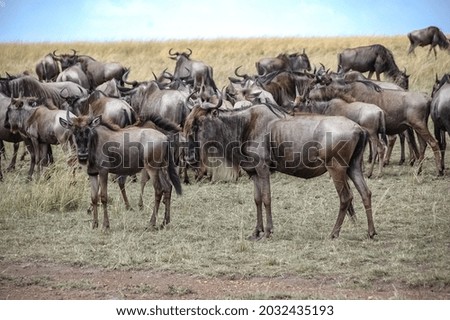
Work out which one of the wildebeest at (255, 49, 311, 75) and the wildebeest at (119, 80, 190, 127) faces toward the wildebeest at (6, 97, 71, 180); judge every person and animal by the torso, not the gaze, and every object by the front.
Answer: the wildebeest at (119, 80, 190, 127)

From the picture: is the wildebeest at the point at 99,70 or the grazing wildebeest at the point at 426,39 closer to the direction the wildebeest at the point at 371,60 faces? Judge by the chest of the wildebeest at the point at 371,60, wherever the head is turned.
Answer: the grazing wildebeest

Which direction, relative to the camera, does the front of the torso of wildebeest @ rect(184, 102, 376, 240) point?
to the viewer's left

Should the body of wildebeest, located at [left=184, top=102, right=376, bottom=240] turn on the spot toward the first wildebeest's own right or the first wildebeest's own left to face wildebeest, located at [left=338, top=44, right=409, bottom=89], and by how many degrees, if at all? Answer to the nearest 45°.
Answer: approximately 90° to the first wildebeest's own right

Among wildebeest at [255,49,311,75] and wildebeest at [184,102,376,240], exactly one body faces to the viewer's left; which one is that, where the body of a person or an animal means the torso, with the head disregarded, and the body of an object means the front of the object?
wildebeest at [184,102,376,240]

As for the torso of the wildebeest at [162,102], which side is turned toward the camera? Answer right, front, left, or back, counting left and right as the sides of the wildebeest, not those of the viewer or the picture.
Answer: left

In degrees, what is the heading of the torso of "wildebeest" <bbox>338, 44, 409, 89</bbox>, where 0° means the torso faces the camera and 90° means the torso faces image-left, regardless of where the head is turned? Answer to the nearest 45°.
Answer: approximately 270°

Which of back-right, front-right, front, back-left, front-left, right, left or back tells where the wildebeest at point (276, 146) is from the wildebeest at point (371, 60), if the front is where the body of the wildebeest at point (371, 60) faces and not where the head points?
right

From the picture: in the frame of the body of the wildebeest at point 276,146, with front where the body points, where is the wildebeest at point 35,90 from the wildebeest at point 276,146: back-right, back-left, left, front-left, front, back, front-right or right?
front-right

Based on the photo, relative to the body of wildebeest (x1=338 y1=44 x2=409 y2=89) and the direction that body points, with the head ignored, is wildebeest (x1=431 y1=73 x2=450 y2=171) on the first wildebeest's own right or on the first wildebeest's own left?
on the first wildebeest's own right

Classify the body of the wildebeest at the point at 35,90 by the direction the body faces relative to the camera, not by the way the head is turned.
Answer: to the viewer's left

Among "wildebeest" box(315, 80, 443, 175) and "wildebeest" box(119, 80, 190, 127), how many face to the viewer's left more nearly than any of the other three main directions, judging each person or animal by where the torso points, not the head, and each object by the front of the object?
2
